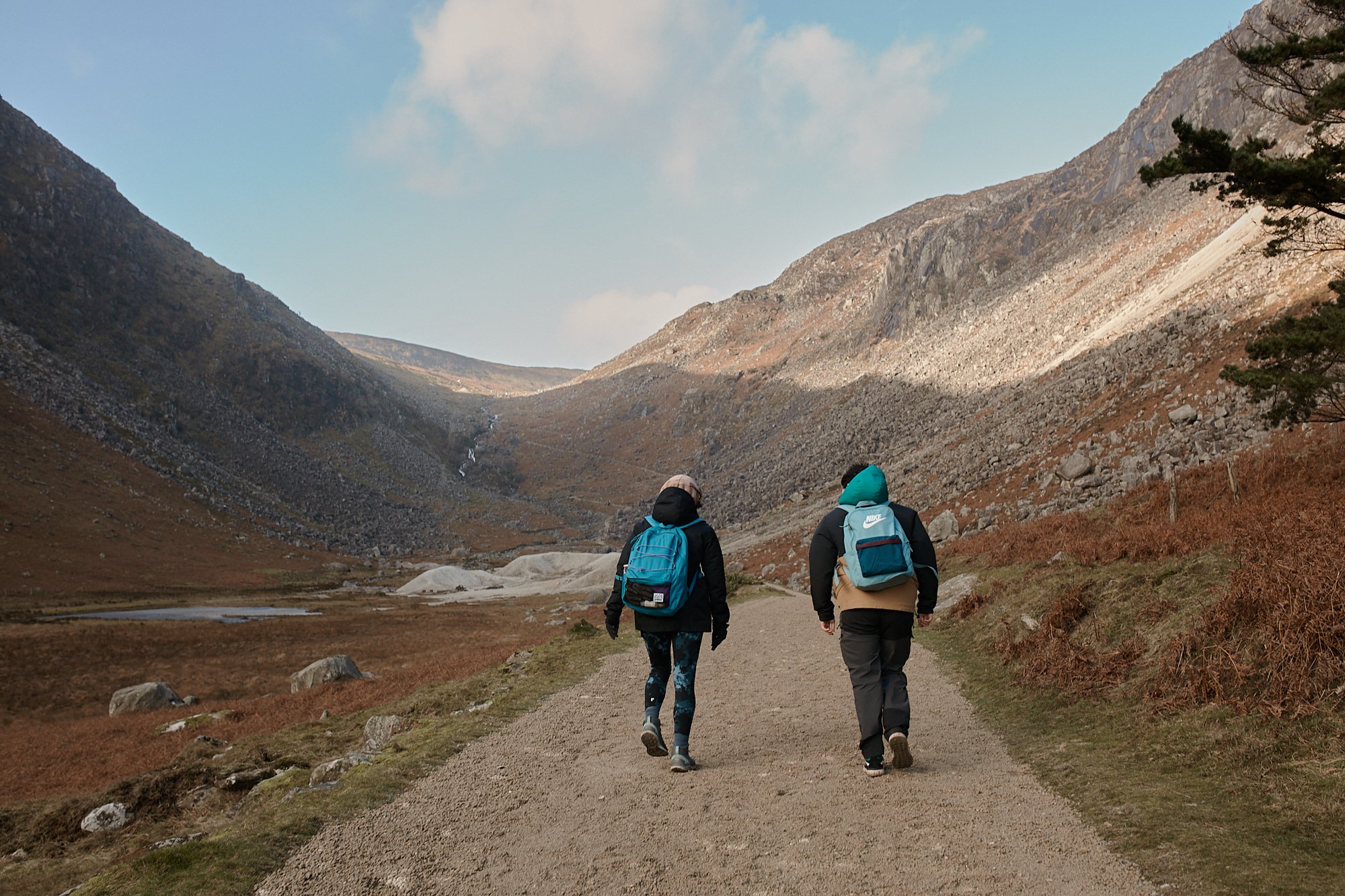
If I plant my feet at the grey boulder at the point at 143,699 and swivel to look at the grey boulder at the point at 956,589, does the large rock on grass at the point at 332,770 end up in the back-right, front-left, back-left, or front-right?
front-right

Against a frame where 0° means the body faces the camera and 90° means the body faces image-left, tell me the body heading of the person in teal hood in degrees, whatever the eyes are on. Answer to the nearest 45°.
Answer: approximately 180°

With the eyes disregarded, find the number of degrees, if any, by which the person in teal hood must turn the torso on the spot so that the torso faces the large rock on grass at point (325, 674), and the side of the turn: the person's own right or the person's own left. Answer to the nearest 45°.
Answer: approximately 45° to the person's own left

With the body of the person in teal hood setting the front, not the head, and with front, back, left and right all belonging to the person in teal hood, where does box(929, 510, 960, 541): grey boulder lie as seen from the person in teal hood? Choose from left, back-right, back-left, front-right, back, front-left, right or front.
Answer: front

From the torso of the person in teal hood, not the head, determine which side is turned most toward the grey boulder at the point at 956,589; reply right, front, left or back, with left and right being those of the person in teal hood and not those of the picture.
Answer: front

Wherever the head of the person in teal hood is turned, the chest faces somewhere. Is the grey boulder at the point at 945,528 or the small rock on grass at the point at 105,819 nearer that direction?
the grey boulder

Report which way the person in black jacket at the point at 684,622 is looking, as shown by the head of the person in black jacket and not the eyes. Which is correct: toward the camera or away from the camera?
away from the camera

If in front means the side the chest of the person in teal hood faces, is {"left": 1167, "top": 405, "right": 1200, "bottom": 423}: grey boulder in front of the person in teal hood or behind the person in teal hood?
in front

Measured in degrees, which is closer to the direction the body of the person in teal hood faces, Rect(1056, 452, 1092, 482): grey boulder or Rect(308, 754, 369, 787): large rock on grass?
the grey boulder

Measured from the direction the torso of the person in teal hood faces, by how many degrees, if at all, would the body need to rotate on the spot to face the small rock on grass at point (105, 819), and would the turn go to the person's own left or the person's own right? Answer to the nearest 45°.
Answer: approximately 90° to the person's own left

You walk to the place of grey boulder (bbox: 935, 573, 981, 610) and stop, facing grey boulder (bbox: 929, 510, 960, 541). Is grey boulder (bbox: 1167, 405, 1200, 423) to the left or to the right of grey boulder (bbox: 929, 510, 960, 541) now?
right

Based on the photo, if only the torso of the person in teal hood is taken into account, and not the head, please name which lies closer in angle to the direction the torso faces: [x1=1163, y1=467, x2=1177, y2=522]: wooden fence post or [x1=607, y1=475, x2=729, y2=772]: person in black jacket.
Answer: the wooden fence post
